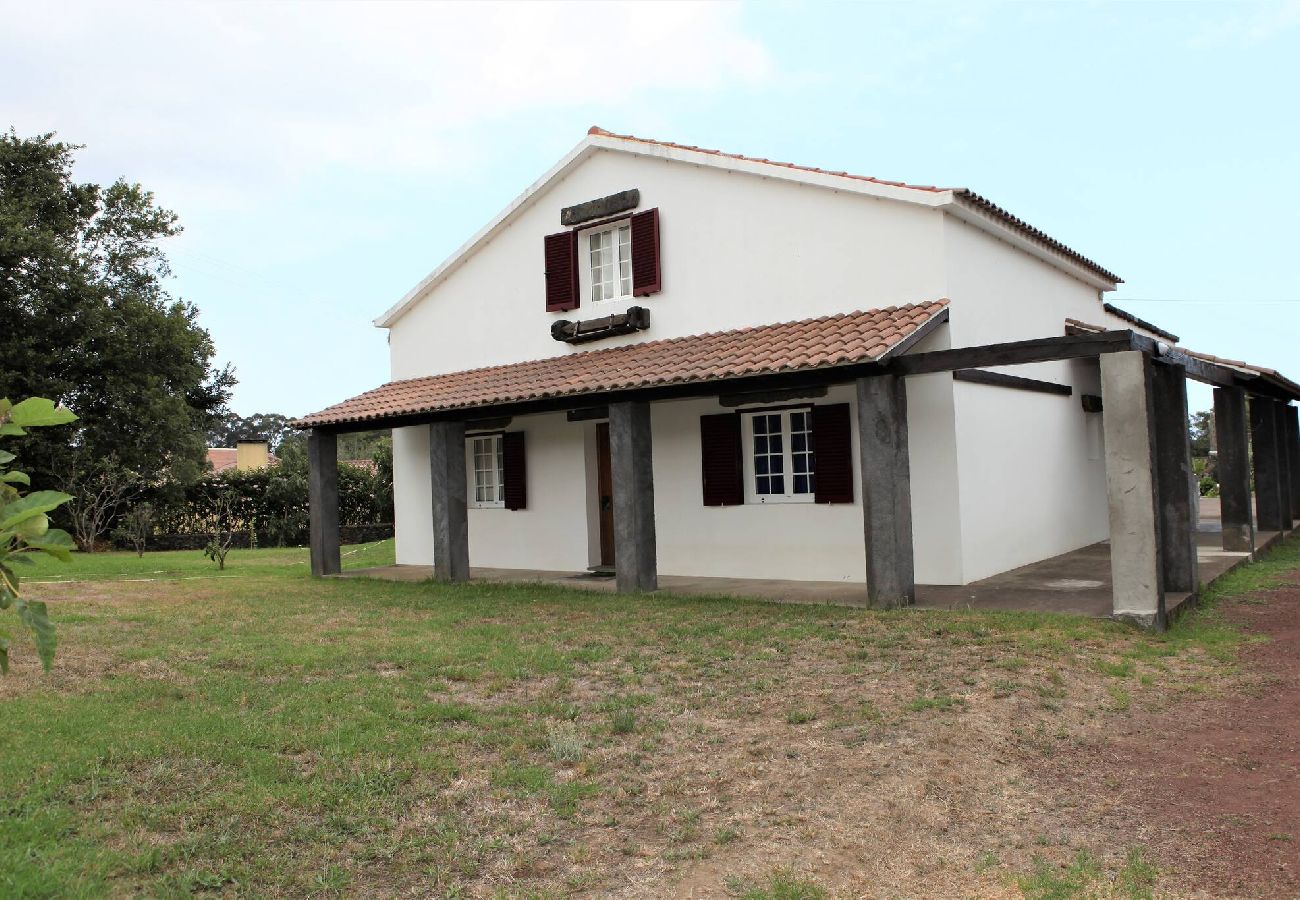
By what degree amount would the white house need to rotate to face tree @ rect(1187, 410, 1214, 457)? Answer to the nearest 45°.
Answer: approximately 180°

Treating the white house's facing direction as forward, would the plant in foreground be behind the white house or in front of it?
in front

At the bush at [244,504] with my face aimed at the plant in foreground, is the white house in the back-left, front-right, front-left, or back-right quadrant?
front-left

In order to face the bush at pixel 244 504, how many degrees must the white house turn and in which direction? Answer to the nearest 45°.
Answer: approximately 90° to its right

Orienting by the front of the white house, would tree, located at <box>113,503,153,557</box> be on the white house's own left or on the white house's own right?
on the white house's own right

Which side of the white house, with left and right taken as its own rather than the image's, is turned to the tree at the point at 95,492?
right

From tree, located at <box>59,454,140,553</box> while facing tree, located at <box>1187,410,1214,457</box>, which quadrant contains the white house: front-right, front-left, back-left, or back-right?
front-right

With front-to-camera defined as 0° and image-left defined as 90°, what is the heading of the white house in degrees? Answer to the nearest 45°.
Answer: approximately 45°

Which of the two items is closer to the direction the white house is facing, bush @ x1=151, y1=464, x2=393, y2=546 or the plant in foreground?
the plant in foreground

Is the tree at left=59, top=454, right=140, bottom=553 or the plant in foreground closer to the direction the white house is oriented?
the plant in foreground

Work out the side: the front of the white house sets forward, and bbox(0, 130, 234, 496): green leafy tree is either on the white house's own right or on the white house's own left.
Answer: on the white house's own right

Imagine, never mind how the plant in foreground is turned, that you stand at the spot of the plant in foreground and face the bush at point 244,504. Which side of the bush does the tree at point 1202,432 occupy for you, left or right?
right

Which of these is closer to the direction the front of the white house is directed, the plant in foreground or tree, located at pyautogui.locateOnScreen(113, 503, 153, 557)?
the plant in foreground

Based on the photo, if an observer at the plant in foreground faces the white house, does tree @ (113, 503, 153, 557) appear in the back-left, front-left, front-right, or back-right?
front-left

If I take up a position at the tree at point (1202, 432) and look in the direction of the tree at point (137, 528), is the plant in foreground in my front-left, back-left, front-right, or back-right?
front-left
